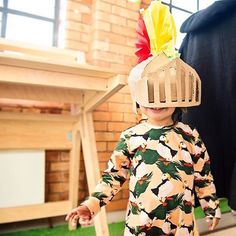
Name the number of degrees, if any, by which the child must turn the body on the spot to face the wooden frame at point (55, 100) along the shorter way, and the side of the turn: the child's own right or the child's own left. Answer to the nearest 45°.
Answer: approximately 135° to the child's own right

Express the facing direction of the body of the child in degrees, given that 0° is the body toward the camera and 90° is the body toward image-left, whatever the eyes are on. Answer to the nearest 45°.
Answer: approximately 0°
